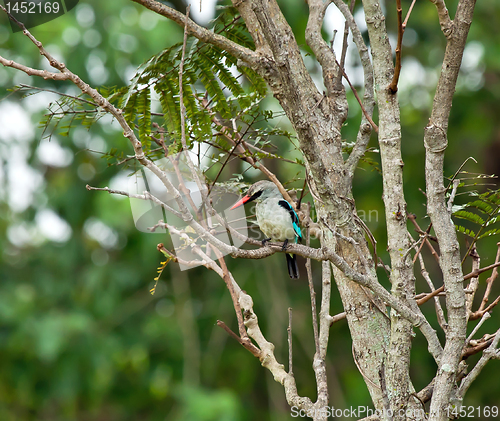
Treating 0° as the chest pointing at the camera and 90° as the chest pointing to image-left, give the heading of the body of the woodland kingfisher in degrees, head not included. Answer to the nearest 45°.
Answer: approximately 45°
